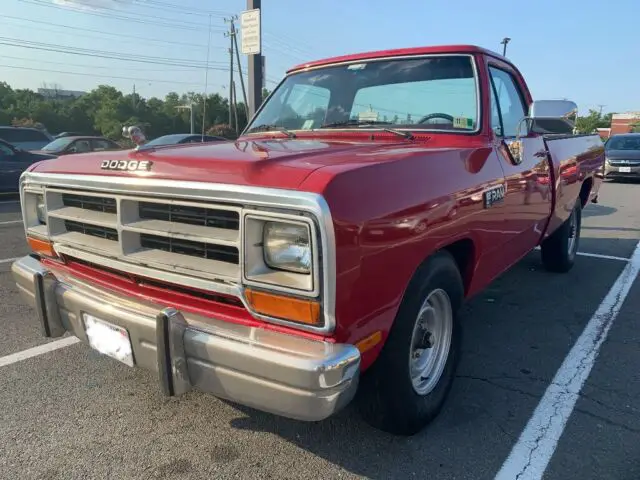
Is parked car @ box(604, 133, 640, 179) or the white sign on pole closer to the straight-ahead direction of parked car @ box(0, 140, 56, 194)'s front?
the parked car

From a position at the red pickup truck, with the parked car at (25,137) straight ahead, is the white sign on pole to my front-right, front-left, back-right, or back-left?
front-right

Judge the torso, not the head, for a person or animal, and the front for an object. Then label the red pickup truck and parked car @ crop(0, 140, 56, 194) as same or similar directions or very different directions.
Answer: very different directions

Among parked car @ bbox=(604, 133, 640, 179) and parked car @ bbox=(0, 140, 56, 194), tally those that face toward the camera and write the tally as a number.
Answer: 1

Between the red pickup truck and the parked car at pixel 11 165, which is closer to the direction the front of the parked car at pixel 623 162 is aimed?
the red pickup truck

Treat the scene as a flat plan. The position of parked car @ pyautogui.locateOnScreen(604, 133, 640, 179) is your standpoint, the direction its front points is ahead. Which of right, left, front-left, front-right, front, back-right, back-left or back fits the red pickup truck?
front

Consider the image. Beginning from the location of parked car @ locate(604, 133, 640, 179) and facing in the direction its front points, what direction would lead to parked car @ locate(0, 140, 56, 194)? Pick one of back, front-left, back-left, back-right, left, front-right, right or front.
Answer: front-right

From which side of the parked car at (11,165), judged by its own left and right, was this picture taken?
right

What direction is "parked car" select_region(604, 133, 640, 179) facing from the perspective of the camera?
toward the camera
